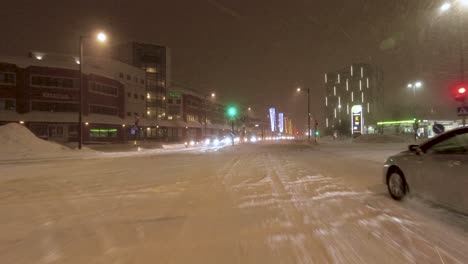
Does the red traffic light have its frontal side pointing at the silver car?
yes

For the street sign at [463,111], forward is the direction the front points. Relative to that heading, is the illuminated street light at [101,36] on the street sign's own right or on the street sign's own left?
on the street sign's own right

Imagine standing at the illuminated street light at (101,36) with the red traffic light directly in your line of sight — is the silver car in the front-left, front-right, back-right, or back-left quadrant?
front-right

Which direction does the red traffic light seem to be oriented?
toward the camera

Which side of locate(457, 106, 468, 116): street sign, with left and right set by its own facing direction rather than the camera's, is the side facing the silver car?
front

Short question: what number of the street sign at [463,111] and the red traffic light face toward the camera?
2

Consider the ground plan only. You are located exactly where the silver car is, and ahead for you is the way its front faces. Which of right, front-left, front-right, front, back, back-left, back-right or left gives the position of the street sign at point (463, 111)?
front-right

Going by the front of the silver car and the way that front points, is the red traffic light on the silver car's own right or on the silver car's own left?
on the silver car's own right

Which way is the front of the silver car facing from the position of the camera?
facing away from the viewer and to the left of the viewer

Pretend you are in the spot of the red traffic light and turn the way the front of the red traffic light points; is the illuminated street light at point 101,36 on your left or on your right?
on your right
